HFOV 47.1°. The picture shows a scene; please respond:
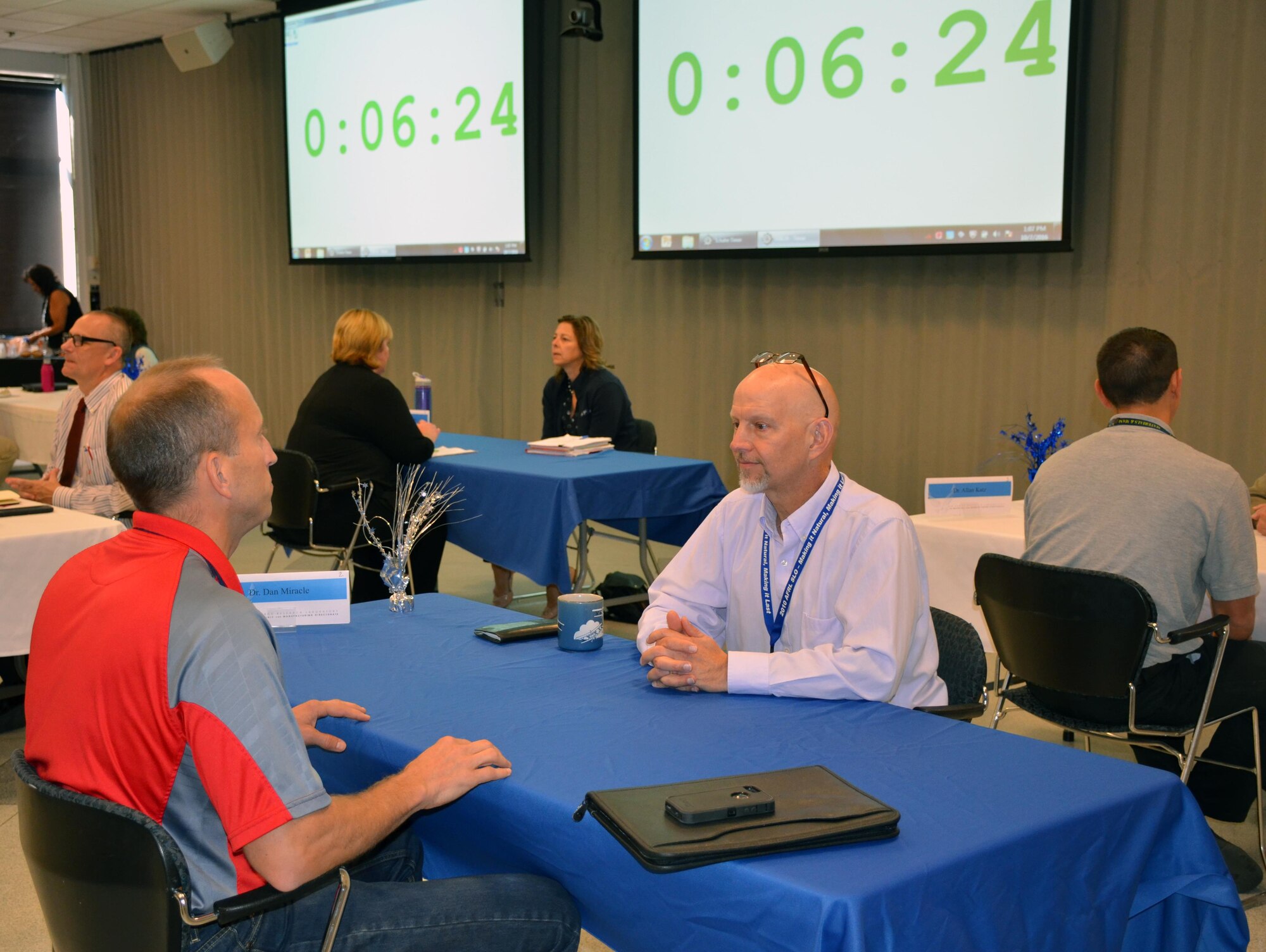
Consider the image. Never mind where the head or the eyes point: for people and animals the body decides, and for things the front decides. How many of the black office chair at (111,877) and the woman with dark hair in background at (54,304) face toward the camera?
0

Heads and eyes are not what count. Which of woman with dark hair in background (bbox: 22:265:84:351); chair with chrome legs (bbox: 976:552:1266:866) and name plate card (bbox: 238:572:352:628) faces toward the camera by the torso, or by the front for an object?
the name plate card

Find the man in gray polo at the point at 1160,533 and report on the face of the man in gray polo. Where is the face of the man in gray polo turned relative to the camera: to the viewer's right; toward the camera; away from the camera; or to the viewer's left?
away from the camera

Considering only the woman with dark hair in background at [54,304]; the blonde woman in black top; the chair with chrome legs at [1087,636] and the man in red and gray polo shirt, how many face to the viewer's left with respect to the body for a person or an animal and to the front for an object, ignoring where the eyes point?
1

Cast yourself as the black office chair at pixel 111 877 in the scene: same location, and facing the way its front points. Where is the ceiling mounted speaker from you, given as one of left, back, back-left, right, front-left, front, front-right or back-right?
front-left

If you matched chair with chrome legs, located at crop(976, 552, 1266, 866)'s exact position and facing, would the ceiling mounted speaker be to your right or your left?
on your left

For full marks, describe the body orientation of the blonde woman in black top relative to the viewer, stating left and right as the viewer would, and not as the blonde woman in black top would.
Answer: facing away from the viewer and to the right of the viewer

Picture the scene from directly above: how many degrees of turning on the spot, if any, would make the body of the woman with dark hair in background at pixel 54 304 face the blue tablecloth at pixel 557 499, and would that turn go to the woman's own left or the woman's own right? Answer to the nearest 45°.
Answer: approximately 90° to the woman's own left

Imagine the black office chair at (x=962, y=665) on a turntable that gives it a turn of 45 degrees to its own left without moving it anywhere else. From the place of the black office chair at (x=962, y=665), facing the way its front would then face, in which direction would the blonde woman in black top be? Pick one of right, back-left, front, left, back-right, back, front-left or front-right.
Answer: back-right

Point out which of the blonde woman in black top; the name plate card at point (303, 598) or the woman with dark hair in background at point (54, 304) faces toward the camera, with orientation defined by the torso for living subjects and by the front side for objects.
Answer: the name plate card

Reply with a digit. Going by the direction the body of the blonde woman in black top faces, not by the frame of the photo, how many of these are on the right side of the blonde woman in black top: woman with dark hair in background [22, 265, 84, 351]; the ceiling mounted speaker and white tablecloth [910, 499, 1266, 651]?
1
